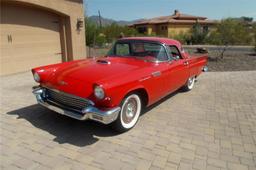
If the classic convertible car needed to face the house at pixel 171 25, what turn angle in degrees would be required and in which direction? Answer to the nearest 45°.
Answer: approximately 135° to its right

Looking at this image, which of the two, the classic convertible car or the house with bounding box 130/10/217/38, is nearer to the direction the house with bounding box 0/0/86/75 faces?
the classic convertible car

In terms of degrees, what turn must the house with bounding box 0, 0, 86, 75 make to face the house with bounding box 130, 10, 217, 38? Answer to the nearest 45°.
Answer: approximately 90° to its left

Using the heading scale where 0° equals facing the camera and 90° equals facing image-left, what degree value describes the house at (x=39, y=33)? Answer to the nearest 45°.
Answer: approximately 315°

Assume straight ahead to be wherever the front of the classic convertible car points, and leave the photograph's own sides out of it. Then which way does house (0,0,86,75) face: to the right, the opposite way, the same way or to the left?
to the left

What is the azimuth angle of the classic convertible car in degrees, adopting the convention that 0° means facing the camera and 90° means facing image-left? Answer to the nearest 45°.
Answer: approximately 45°
